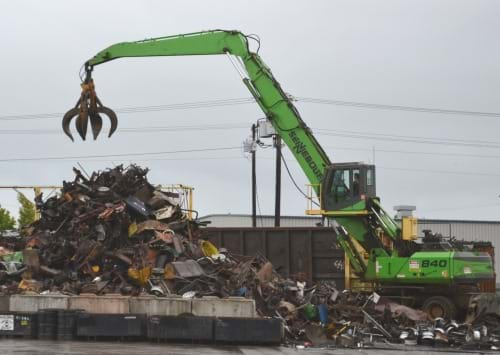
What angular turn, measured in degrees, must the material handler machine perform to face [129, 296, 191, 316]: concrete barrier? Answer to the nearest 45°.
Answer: approximately 45° to its left

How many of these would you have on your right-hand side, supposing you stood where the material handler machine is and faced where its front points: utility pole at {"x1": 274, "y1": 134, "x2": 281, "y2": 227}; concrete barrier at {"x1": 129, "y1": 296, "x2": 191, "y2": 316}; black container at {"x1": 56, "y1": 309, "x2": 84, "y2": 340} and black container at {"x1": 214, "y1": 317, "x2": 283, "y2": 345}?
1

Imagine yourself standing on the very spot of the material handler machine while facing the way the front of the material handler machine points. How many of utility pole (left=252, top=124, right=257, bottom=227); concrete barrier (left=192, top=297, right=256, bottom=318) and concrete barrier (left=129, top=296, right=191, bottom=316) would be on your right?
1

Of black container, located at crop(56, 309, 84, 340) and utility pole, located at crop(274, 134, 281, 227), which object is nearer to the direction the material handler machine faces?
the black container

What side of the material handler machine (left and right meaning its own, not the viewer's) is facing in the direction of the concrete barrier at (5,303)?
front

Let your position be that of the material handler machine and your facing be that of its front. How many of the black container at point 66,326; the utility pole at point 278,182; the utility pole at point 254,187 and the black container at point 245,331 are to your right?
2

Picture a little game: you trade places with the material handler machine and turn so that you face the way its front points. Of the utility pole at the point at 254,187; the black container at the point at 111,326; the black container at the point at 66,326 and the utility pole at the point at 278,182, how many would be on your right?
2

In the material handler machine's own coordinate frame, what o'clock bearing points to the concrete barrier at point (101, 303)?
The concrete barrier is roughly at 11 o'clock from the material handler machine.

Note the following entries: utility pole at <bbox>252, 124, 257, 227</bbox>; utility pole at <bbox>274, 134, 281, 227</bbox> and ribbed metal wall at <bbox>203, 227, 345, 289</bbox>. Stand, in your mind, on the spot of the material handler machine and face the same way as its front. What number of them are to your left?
0

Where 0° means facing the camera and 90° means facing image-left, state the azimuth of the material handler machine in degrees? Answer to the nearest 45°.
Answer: approximately 90°

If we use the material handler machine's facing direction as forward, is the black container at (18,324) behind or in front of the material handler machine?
in front

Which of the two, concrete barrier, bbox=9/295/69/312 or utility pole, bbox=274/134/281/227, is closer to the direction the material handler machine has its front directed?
the concrete barrier

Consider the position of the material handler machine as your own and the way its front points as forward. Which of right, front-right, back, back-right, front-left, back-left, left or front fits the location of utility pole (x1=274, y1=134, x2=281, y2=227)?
right

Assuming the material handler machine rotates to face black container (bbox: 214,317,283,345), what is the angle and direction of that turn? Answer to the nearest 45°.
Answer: approximately 45° to its left

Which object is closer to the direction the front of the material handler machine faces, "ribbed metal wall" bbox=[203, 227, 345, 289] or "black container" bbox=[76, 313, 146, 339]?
the black container

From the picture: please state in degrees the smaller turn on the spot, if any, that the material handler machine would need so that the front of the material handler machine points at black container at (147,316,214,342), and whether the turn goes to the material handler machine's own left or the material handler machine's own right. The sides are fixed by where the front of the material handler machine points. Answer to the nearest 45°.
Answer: approximately 45° to the material handler machine's own left
